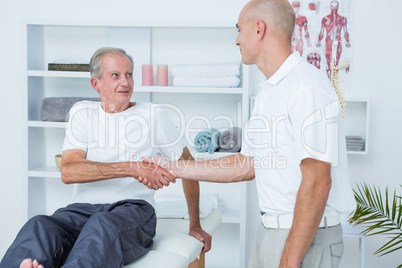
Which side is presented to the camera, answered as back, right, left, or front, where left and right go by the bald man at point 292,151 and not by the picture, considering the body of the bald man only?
left

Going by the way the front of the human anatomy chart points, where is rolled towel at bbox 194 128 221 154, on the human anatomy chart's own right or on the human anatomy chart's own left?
on the human anatomy chart's own right

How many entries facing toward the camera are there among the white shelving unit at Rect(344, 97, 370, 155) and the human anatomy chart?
2

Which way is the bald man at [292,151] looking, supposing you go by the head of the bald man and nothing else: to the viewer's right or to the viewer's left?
to the viewer's left

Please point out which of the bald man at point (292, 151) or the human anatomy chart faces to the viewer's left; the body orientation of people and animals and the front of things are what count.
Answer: the bald man

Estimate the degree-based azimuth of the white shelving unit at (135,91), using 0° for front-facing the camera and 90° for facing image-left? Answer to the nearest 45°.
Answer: approximately 0°

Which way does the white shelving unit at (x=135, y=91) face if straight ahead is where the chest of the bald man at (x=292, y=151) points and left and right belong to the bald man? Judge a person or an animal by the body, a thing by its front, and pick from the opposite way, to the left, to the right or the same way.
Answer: to the left

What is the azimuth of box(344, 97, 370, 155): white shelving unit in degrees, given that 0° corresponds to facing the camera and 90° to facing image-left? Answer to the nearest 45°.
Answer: approximately 0°

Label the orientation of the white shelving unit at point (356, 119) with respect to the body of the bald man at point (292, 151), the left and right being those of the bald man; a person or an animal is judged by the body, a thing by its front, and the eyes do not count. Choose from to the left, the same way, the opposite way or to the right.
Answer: to the left
